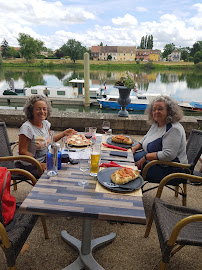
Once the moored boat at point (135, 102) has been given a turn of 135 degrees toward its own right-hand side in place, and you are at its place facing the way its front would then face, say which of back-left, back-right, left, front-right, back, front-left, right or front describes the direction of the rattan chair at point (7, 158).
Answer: back-right

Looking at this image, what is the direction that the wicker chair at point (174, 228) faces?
to the viewer's left

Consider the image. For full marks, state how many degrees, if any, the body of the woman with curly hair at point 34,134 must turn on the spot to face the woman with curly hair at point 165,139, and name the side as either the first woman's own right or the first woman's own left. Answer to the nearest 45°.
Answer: approximately 45° to the first woman's own left

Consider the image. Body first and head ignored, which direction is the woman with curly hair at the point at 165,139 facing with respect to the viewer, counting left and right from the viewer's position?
facing the viewer and to the left of the viewer

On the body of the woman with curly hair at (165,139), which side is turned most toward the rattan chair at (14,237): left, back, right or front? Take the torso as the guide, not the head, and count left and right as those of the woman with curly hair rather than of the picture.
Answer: front

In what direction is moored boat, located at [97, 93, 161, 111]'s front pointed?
to the viewer's right

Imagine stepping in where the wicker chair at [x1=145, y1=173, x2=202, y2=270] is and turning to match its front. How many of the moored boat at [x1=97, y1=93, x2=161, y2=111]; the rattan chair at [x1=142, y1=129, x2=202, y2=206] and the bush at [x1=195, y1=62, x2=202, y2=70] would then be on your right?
3

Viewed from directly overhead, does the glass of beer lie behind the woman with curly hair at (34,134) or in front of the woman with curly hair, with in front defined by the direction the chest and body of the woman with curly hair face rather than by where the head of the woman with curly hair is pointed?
in front

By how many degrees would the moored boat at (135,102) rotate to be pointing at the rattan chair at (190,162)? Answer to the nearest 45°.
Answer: approximately 90° to its left

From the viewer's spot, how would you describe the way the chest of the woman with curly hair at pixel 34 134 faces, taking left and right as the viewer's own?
facing the viewer and to the right of the viewer
